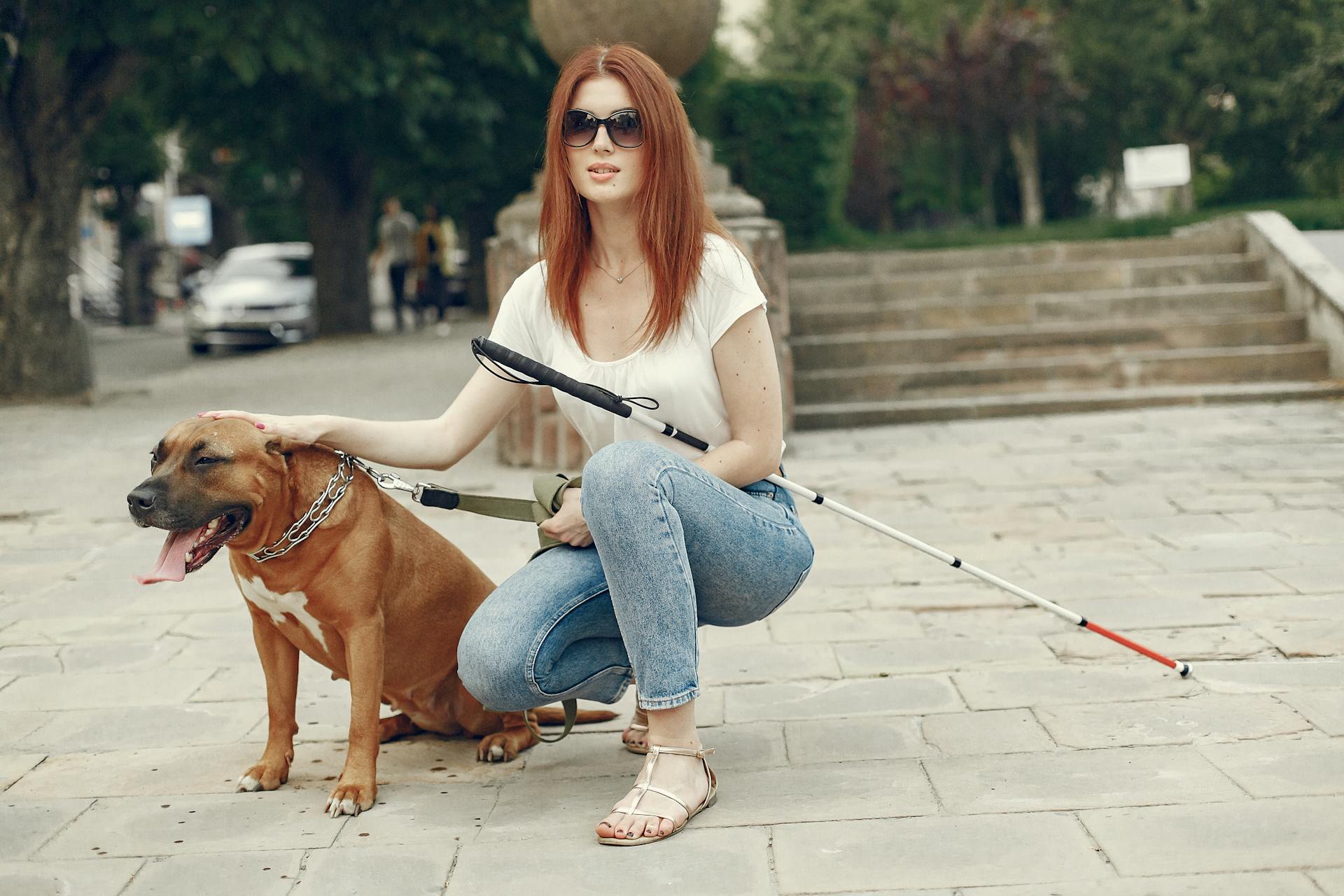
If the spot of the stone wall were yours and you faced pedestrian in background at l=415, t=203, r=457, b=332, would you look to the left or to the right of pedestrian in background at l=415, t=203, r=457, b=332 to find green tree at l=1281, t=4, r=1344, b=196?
right

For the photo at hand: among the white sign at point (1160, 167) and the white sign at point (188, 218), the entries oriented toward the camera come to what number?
2

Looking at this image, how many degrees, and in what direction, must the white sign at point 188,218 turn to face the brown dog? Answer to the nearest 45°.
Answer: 0° — it already faces it

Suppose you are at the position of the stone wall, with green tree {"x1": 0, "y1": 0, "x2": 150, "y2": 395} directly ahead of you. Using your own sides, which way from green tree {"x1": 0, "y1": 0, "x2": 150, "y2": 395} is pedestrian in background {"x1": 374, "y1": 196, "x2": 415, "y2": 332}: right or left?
right

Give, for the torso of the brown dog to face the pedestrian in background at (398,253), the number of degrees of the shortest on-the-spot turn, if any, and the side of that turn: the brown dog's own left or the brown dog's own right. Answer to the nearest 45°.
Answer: approximately 135° to the brown dog's own right

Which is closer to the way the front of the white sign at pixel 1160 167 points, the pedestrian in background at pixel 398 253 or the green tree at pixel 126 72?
the green tree

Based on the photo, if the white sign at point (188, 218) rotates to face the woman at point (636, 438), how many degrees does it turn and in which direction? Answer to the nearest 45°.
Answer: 0° — it already faces them

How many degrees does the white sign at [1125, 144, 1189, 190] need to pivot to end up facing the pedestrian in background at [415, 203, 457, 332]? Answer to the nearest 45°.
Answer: approximately 90° to its right

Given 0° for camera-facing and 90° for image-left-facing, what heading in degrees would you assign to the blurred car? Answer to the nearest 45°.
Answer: approximately 45°
